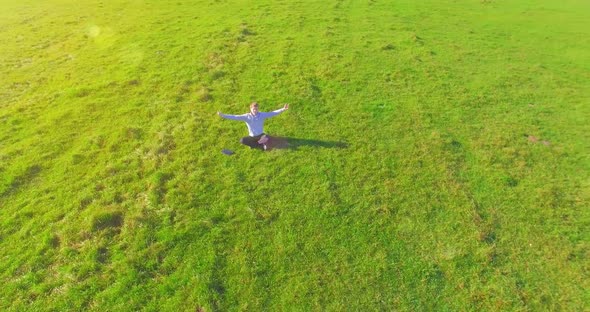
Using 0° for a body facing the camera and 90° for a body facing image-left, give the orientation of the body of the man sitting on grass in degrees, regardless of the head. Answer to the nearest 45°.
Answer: approximately 0°
